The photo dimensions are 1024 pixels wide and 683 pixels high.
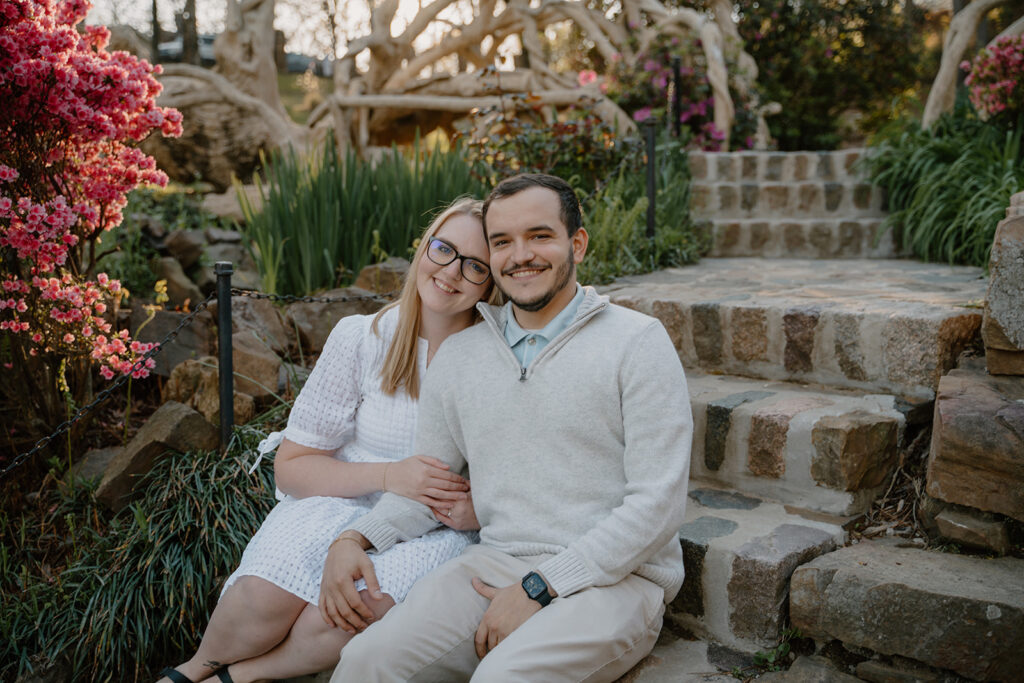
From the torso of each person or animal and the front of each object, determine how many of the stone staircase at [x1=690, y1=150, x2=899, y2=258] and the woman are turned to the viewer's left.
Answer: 0

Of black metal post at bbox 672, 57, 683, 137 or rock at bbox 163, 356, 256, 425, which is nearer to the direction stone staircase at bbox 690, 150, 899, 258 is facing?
the rock

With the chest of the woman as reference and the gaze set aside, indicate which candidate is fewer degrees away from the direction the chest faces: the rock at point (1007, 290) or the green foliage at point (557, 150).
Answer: the rock

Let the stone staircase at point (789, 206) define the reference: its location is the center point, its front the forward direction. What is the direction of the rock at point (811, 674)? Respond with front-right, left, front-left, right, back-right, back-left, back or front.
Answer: front

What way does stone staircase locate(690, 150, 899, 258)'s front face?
toward the camera

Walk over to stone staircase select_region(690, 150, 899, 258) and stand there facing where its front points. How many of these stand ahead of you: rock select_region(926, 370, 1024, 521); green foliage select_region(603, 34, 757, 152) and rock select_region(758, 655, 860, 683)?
2

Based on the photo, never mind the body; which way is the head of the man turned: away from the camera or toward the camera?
toward the camera

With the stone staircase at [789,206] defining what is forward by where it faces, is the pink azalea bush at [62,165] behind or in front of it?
in front

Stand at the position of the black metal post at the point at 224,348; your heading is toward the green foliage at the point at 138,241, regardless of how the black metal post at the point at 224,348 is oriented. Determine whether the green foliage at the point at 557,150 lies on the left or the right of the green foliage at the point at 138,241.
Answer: right

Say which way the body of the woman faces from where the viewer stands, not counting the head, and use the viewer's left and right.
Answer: facing the viewer and to the right of the viewer

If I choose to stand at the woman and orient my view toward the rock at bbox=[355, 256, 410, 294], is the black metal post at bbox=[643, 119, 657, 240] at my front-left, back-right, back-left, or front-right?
front-right

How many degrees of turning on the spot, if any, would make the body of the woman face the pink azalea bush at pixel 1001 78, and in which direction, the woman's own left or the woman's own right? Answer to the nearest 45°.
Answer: approximately 90° to the woman's own left

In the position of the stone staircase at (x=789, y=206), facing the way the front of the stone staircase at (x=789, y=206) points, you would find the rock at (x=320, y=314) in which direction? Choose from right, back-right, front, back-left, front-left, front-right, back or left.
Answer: front-right
